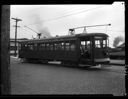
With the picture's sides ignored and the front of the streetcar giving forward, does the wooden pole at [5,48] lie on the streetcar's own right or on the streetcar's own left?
on the streetcar's own right

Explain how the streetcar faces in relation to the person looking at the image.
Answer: facing the viewer and to the right of the viewer
